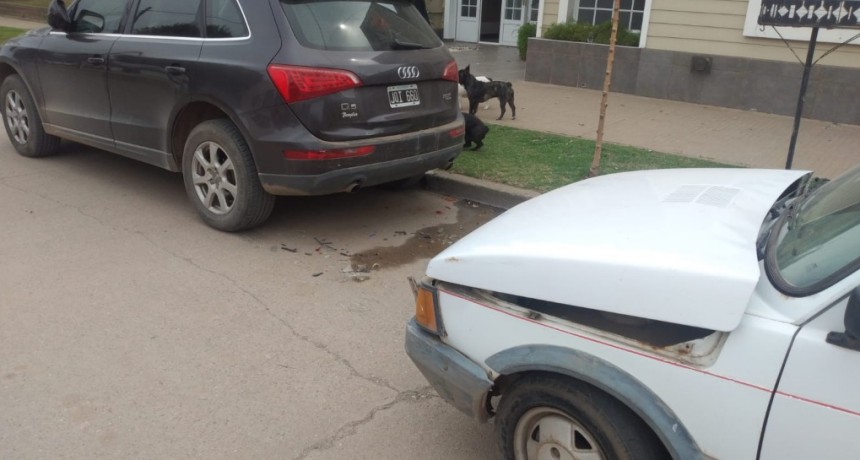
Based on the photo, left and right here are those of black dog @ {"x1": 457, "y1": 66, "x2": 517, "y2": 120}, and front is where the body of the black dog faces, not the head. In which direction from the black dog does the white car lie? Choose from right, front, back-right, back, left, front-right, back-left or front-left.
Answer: left

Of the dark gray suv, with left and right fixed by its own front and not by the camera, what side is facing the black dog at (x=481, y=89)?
right

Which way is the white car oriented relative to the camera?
to the viewer's left

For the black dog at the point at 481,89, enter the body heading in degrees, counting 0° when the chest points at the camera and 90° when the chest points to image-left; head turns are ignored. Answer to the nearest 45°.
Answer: approximately 90°

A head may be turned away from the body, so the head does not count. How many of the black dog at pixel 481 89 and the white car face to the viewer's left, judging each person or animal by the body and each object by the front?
2

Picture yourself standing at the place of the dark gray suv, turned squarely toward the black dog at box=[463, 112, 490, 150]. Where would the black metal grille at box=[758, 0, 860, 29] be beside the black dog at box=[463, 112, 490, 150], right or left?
right

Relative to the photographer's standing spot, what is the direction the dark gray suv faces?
facing away from the viewer and to the left of the viewer

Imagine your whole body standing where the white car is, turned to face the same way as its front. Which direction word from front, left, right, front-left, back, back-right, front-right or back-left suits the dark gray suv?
front-right

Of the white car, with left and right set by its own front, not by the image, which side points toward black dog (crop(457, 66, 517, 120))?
right
